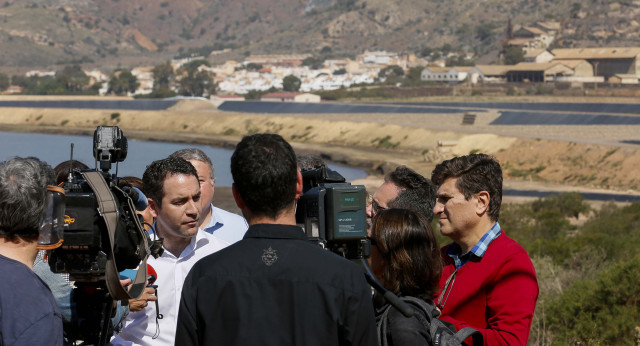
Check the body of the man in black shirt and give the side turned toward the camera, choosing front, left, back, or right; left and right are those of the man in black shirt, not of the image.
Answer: back

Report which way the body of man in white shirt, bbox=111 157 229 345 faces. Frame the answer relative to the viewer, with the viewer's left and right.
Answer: facing the viewer and to the right of the viewer

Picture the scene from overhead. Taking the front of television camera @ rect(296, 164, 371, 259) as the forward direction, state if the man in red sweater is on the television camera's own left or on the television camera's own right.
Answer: on the television camera's own right

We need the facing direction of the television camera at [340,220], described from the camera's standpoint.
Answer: facing away from the viewer and to the left of the viewer

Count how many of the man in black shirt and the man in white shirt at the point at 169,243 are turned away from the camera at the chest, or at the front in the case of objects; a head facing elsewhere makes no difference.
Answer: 1

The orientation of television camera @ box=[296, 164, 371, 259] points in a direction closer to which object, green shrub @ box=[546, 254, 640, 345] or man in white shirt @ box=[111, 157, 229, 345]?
the man in white shirt

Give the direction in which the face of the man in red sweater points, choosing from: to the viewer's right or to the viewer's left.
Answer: to the viewer's left

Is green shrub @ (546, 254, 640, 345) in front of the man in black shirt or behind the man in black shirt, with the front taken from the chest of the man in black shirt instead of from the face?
in front

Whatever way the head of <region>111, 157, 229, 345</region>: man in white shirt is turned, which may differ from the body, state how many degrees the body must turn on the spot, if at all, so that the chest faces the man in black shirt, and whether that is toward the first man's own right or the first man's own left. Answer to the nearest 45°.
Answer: approximately 45° to the first man's own left

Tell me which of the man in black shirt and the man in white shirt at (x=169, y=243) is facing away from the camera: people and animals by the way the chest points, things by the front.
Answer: the man in black shirt
